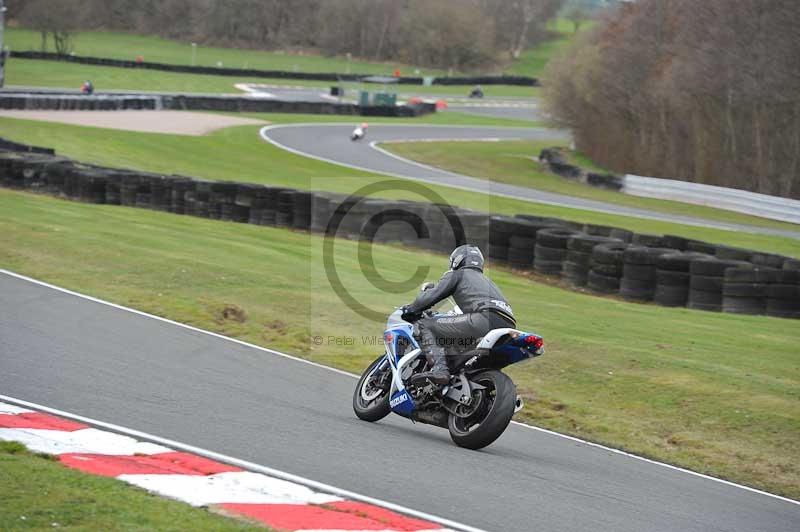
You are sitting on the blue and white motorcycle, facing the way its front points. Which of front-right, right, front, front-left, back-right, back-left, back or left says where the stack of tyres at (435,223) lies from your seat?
front-right

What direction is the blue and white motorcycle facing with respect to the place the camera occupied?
facing away from the viewer and to the left of the viewer

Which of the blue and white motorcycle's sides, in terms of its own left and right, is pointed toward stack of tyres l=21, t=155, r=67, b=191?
front

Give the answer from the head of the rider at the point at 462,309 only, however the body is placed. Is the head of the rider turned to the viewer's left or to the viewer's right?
to the viewer's left

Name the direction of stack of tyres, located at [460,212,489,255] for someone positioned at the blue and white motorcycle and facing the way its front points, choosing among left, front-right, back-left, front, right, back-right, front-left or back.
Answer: front-right

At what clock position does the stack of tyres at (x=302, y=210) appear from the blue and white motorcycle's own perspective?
The stack of tyres is roughly at 1 o'clock from the blue and white motorcycle.

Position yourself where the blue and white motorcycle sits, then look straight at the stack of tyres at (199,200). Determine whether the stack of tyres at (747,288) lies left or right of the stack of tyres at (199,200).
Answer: right

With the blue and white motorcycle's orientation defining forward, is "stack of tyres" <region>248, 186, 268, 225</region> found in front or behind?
in front

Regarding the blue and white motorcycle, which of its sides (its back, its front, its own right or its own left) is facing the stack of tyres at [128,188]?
front

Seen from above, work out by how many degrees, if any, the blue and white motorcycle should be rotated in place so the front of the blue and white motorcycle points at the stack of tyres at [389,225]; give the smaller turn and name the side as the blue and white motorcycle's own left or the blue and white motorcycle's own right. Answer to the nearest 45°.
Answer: approximately 45° to the blue and white motorcycle's own right
